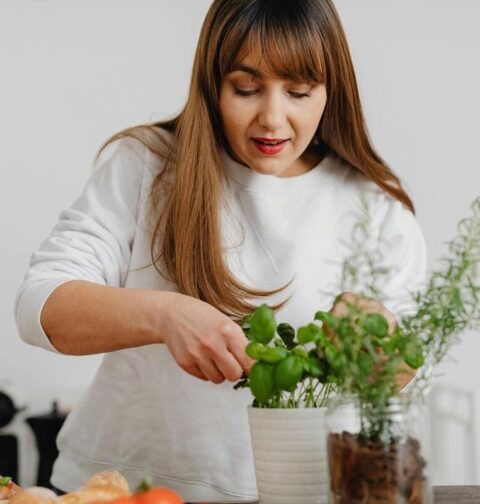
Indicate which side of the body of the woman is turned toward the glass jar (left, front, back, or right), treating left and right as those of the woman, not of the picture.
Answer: front

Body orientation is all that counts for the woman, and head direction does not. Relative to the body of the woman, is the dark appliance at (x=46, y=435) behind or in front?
behind

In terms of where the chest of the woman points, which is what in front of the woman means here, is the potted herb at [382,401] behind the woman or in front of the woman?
in front

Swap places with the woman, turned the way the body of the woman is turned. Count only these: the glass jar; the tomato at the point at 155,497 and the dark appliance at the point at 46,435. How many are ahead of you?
2

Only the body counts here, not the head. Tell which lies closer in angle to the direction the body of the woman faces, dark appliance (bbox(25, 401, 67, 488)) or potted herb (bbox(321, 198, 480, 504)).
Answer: the potted herb

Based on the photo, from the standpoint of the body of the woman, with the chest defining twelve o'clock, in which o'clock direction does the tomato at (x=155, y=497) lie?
The tomato is roughly at 12 o'clock from the woman.

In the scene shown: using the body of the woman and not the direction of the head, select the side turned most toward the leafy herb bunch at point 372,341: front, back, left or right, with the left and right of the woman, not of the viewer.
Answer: front

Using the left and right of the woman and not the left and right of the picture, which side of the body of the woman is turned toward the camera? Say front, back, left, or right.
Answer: front
